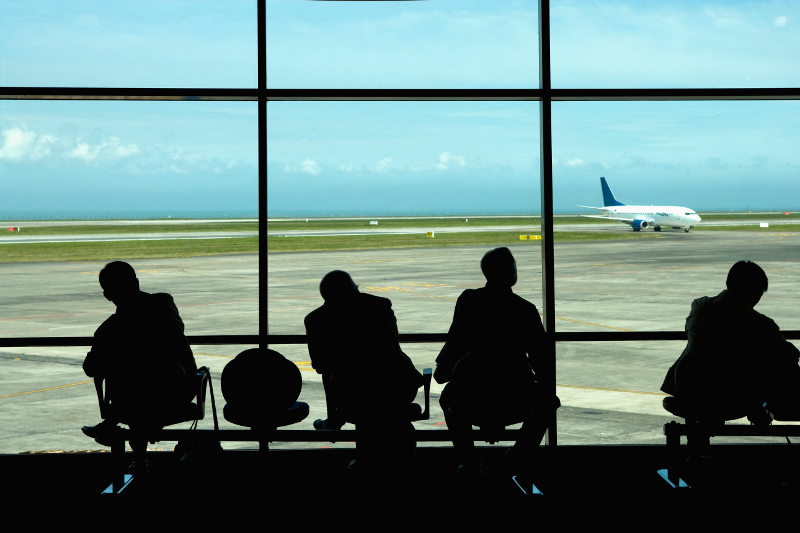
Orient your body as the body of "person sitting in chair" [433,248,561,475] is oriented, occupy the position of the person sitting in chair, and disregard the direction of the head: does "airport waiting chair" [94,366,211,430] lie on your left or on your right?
on your left

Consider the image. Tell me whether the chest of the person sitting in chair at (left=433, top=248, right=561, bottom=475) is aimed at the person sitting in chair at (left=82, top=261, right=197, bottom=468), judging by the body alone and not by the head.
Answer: no

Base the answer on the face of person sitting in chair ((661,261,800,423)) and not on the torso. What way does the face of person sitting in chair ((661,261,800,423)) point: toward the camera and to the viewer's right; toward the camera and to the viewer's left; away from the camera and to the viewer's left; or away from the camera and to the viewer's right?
away from the camera and to the viewer's right

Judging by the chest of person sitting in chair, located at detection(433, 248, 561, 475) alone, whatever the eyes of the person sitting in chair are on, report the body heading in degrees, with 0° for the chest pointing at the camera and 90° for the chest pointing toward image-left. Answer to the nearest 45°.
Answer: approximately 180°

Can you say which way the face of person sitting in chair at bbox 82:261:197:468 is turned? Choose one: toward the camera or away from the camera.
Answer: away from the camera
